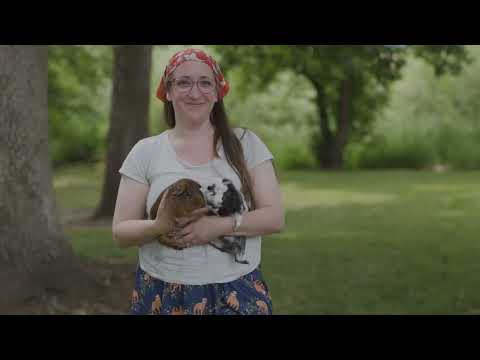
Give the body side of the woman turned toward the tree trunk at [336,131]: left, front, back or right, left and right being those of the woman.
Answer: back

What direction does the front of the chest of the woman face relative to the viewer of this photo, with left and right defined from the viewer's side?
facing the viewer

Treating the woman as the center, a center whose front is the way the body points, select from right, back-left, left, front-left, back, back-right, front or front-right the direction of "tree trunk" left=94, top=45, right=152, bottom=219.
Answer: back

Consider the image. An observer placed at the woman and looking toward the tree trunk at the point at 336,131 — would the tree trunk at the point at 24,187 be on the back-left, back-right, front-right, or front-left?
front-left

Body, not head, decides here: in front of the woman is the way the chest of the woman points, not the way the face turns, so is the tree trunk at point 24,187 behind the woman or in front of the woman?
behind

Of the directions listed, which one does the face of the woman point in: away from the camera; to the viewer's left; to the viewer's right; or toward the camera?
toward the camera

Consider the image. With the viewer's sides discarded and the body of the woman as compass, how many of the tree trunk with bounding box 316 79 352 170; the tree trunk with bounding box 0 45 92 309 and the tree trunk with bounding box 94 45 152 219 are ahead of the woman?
0
